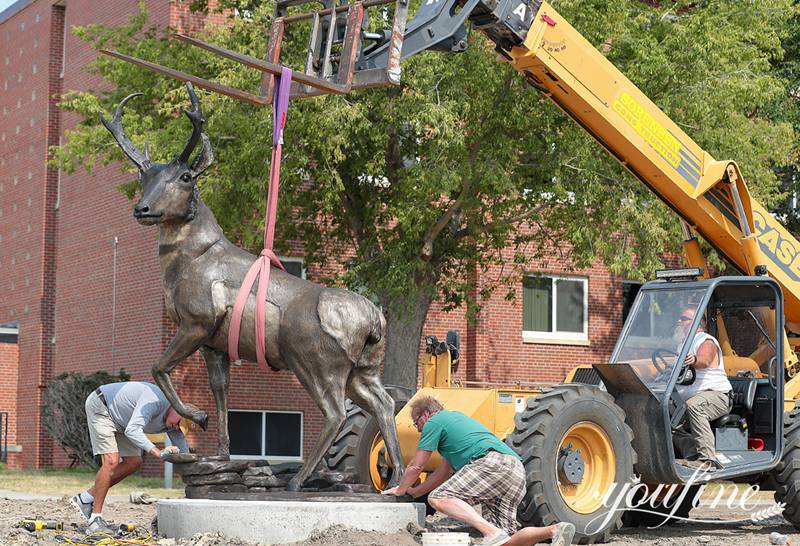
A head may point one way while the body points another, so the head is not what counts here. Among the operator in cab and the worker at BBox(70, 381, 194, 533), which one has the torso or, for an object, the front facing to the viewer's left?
the operator in cab

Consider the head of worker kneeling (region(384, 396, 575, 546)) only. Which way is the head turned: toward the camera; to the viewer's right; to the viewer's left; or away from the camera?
to the viewer's left

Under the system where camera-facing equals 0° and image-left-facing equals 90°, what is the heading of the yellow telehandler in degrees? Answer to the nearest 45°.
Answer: approximately 45°

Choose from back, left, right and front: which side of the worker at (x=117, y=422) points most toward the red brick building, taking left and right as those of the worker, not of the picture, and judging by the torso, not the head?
left

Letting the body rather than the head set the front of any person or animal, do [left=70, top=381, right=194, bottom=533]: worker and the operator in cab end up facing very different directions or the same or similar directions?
very different directions

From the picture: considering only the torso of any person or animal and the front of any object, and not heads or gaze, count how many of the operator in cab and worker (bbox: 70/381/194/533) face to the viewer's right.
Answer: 1

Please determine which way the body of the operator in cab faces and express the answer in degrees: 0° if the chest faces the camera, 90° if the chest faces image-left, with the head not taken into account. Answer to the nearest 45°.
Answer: approximately 90°

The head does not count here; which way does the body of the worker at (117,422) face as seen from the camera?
to the viewer's right

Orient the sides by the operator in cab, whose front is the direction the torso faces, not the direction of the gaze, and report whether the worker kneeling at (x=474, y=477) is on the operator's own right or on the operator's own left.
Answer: on the operator's own left

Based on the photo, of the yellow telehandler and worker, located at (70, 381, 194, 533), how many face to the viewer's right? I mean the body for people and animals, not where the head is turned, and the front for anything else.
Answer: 1

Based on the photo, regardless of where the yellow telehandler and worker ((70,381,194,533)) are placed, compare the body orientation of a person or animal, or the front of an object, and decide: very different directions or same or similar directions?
very different directions

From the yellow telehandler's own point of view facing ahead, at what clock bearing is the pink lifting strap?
The pink lifting strap is roughly at 12 o'clock from the yellow telehandler.
